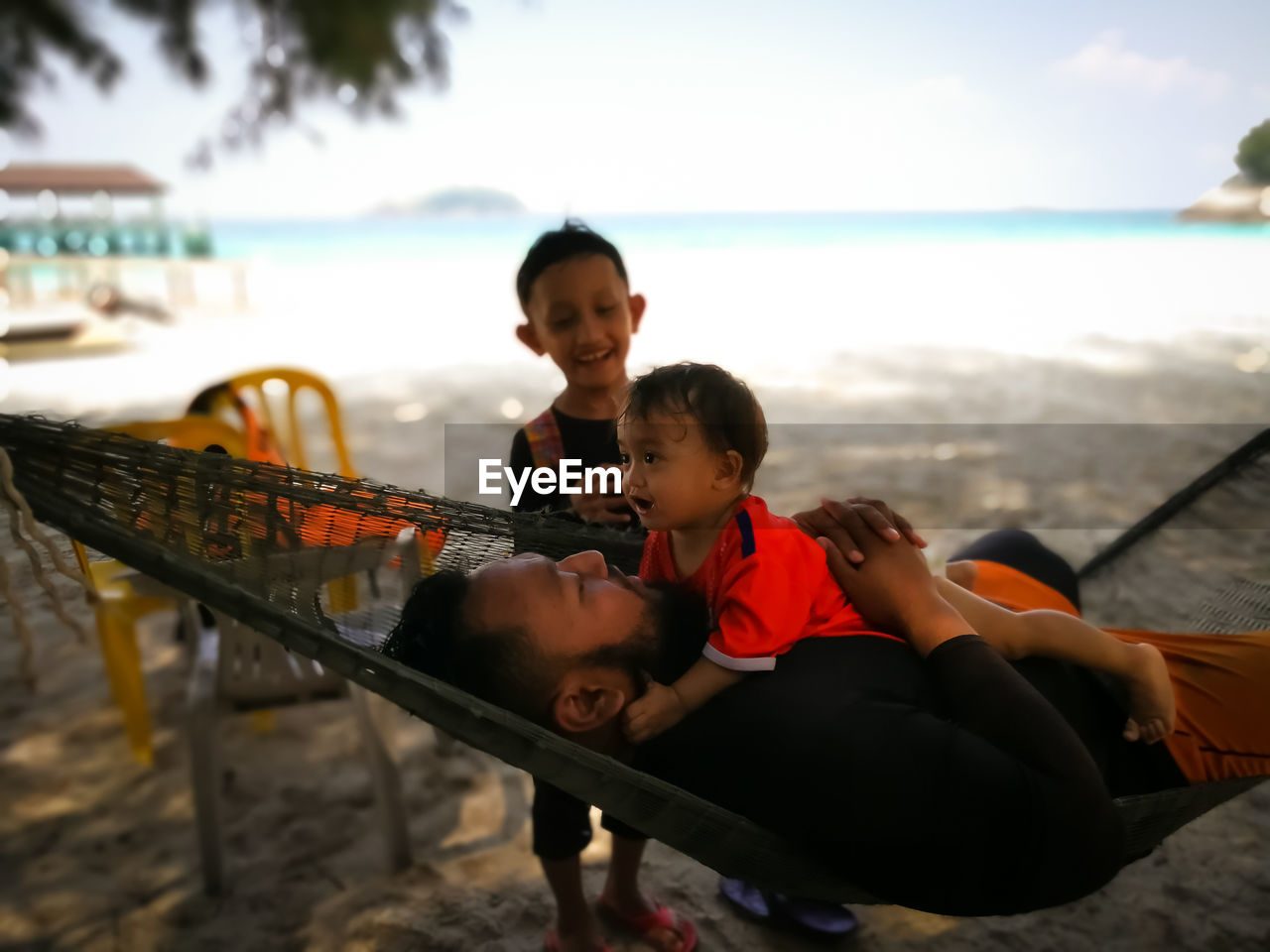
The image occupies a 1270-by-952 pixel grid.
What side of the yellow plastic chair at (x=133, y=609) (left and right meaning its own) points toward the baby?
left

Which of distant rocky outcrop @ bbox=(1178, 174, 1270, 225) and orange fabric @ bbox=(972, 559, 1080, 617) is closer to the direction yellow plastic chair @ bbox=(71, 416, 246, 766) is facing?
the orange fabric

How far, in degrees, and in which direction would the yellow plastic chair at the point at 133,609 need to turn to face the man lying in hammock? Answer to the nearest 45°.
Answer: approximately 90° to its left

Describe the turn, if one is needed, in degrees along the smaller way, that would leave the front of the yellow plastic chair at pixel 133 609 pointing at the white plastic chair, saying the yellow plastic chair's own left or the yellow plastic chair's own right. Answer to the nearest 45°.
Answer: approximately 45° to the yellow plastic chair's own left

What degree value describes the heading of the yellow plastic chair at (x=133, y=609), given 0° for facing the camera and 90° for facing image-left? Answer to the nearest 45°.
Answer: approximately 45°

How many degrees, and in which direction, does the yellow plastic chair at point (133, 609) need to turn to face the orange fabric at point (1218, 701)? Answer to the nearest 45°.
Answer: approximately 90° to its left

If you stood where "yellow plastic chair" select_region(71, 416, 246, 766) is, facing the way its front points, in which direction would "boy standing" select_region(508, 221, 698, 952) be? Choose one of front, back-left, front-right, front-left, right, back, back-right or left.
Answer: left
